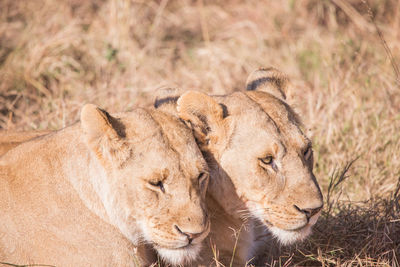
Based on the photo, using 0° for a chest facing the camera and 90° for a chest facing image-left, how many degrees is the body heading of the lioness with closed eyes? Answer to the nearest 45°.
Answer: approximately 315°

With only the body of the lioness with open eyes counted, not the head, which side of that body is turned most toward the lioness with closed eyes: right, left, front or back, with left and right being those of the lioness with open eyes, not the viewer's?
right

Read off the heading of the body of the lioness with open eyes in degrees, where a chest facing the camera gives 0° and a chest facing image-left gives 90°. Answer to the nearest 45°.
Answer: approximately 315°

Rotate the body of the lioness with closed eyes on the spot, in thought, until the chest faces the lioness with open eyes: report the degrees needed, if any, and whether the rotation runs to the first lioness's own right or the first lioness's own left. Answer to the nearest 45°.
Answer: approximately 45° to the first lioness's own left
